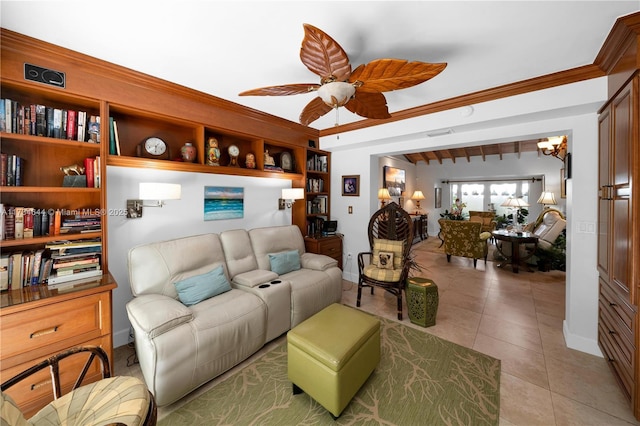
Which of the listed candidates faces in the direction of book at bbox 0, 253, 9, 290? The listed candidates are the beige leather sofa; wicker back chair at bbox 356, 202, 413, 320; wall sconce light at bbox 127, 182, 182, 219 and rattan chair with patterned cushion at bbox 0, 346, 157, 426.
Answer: wicker back chair at bbox 356, 202, 413, 320

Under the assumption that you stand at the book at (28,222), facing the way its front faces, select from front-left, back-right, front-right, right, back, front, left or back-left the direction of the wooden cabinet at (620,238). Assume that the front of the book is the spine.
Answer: front-left

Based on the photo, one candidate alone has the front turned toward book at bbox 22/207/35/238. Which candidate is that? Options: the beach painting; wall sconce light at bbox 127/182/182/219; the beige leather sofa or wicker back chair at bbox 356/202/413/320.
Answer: the wicker back chair

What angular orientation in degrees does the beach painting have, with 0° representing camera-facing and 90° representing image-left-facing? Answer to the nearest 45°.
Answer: approximately 315°

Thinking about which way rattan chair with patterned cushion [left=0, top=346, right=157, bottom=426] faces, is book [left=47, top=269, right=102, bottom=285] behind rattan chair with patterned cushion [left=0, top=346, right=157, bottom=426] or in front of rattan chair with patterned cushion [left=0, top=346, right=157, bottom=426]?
behind

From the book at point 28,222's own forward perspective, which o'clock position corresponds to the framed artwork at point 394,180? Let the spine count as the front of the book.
The framed artwork is roughly at 9 o'clock from the book.

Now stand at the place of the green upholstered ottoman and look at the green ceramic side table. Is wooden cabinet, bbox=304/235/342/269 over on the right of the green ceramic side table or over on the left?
left

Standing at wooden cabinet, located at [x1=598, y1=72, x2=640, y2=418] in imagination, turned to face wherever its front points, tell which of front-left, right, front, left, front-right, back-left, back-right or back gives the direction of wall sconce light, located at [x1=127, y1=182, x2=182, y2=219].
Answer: front-left

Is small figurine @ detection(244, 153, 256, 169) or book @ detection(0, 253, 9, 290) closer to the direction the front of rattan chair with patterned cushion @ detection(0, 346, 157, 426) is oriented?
the small figurine

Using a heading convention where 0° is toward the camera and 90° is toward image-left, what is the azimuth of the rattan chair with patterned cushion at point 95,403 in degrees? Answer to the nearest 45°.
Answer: approximately 315°

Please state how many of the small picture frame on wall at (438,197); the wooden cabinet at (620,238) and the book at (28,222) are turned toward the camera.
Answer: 2
